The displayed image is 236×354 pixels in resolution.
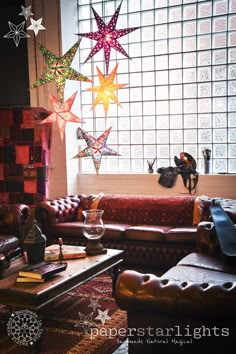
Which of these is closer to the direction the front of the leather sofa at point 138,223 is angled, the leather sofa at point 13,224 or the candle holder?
the candle holder

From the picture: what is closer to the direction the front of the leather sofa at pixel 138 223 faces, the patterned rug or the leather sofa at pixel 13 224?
the patterned rug

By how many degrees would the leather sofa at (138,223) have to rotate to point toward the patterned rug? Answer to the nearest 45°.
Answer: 0° — it already faces it

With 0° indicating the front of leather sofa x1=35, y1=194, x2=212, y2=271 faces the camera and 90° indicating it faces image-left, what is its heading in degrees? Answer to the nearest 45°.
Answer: approximately 0°

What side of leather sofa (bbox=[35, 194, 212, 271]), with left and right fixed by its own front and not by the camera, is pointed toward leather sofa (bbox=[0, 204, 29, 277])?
right

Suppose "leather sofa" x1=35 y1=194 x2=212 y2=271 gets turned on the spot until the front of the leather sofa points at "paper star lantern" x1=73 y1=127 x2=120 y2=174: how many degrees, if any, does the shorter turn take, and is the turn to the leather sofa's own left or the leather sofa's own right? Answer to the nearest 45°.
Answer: approximately 135° to the leather sofa's own right
